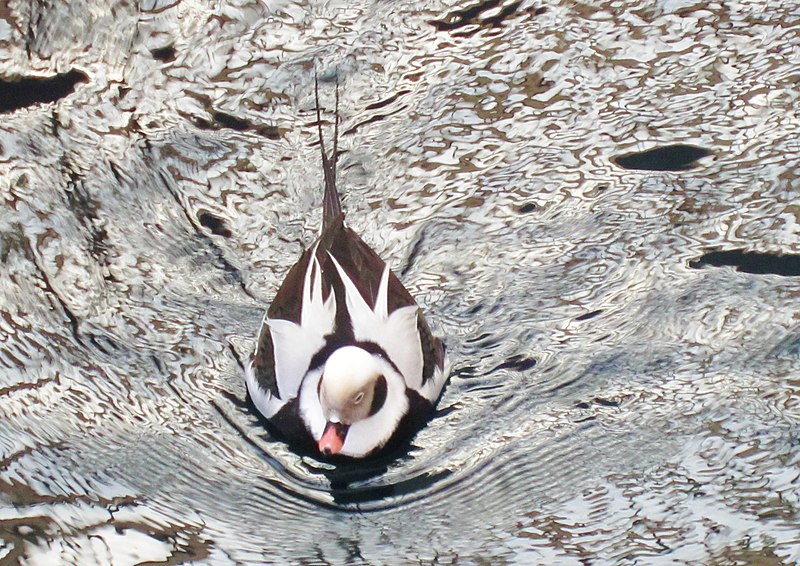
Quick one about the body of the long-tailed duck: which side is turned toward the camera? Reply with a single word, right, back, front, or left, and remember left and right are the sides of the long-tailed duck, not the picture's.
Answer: front
